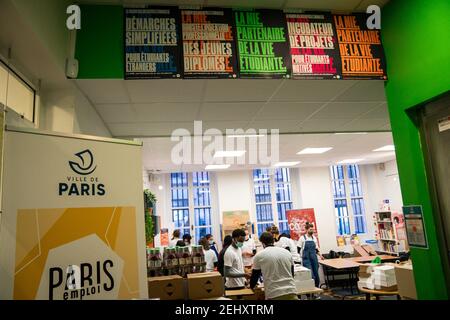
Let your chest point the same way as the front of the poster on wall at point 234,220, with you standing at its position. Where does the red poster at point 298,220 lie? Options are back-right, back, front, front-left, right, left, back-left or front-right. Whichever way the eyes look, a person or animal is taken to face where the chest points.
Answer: left

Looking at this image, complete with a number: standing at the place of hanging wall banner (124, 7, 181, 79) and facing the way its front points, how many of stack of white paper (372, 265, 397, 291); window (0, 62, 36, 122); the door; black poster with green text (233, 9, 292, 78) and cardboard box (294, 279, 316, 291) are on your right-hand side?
1

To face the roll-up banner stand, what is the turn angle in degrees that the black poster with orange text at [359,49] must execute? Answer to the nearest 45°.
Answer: approximately 45° to its right

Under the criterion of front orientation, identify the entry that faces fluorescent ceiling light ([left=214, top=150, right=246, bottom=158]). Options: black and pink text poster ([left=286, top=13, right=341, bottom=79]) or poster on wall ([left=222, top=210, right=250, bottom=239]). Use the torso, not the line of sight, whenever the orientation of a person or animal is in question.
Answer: the poster on wall

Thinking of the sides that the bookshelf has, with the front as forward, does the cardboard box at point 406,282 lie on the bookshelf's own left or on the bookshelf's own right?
on the bookshelf's own left

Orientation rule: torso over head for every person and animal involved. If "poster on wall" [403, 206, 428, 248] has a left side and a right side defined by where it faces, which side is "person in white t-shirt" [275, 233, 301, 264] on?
on its right

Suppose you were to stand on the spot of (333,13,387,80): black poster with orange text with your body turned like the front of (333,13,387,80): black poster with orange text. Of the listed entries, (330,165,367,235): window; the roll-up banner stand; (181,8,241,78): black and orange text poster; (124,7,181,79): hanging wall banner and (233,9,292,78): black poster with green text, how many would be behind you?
1

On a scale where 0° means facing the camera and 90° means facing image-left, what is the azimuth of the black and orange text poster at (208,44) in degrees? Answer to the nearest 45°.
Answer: approximately 0°

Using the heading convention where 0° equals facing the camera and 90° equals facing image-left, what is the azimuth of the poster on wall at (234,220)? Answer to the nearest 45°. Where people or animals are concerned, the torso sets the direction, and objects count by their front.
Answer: approximately 0°

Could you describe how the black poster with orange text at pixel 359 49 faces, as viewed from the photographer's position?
facing the viewer
